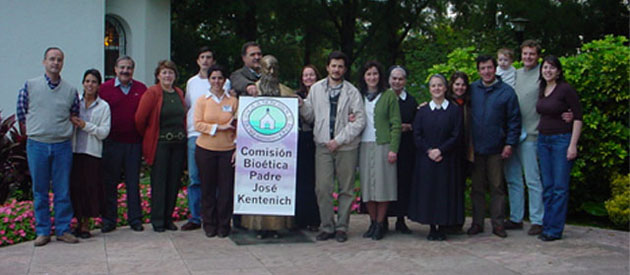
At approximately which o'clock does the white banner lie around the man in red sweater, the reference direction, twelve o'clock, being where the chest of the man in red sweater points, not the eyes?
The white banner is roughly at 10 o'clock from the man in red sweater.

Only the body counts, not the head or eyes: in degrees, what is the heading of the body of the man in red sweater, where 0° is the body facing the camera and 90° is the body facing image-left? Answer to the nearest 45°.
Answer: approximately 0°

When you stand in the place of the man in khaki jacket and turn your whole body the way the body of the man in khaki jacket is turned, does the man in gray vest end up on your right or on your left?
on your right

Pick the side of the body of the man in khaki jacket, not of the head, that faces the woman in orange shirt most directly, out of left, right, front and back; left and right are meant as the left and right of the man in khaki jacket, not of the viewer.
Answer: right

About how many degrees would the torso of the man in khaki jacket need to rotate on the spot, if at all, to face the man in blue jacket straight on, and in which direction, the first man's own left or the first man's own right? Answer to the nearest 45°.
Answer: approximately 90° to the first man's own left

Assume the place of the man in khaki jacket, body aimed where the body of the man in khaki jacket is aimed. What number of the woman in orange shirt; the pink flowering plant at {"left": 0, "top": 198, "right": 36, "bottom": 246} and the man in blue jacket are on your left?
1

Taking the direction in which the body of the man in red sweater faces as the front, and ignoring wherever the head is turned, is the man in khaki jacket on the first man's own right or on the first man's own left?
on the first man's own left

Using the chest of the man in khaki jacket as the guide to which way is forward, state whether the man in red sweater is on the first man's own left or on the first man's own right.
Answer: on the first man's own right

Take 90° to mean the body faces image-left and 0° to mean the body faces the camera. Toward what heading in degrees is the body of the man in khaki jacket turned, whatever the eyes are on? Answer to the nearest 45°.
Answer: approximately 0°

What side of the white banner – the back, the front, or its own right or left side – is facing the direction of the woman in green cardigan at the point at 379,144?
left
